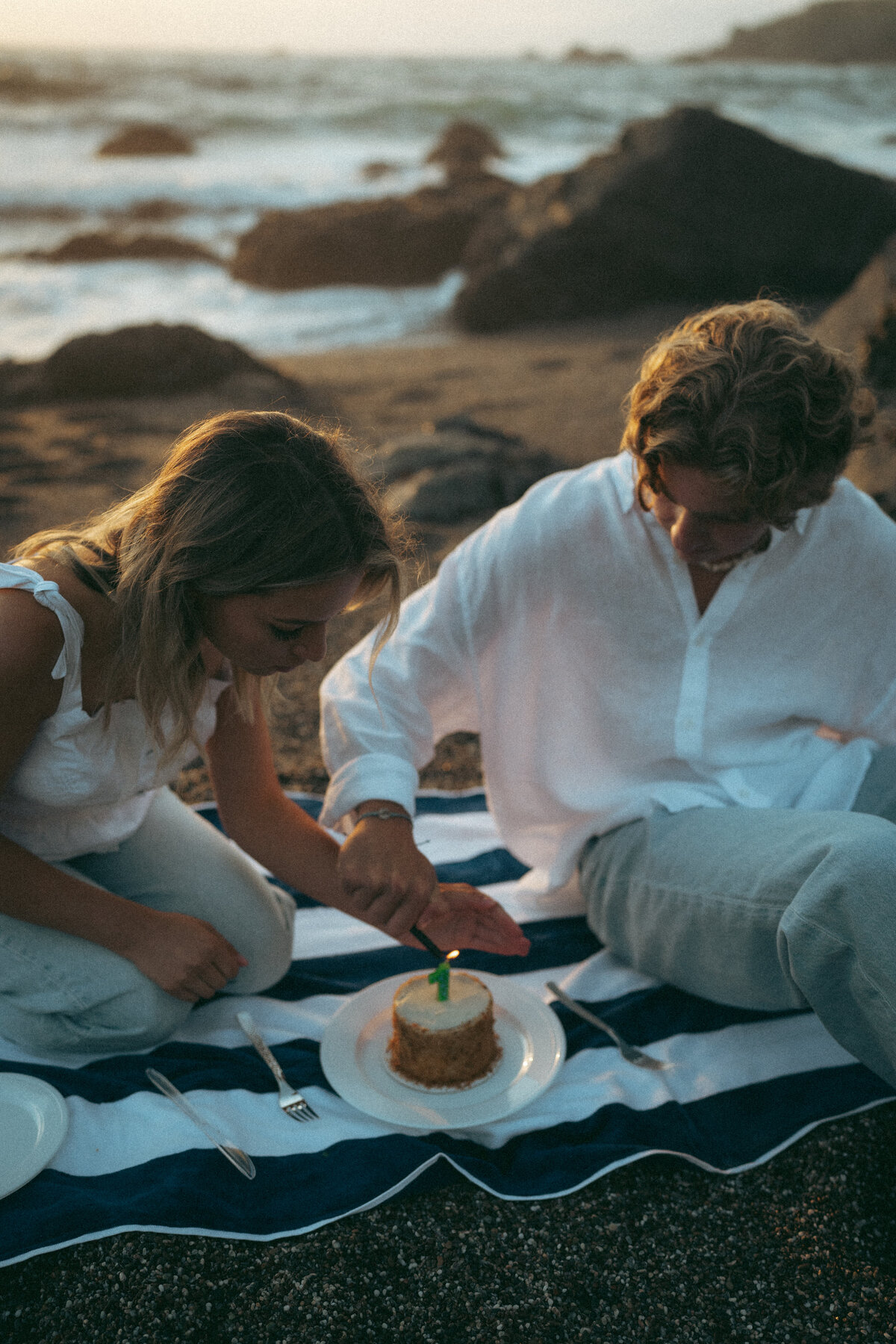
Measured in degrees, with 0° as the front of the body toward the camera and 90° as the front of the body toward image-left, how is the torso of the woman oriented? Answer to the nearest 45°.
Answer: approximately 315°

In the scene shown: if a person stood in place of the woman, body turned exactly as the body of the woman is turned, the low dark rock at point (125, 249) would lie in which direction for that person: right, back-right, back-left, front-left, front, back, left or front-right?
back-left

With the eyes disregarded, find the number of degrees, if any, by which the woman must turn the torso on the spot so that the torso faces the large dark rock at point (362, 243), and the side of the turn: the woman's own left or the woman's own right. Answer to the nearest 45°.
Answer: approximately 135° to the woman's own left

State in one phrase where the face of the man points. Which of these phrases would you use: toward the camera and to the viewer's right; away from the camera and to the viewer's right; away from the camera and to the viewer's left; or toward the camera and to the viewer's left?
toward the camera and to the viewer's left

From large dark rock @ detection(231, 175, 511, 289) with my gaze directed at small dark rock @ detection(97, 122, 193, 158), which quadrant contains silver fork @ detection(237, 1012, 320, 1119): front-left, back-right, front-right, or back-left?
back-left

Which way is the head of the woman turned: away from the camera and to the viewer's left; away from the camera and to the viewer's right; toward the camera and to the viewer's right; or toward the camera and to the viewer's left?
toward the camera and to the viewer's right

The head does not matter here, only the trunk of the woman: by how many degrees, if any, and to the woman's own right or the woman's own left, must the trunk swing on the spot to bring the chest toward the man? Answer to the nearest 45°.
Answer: approximately 45° to the woman's own left
